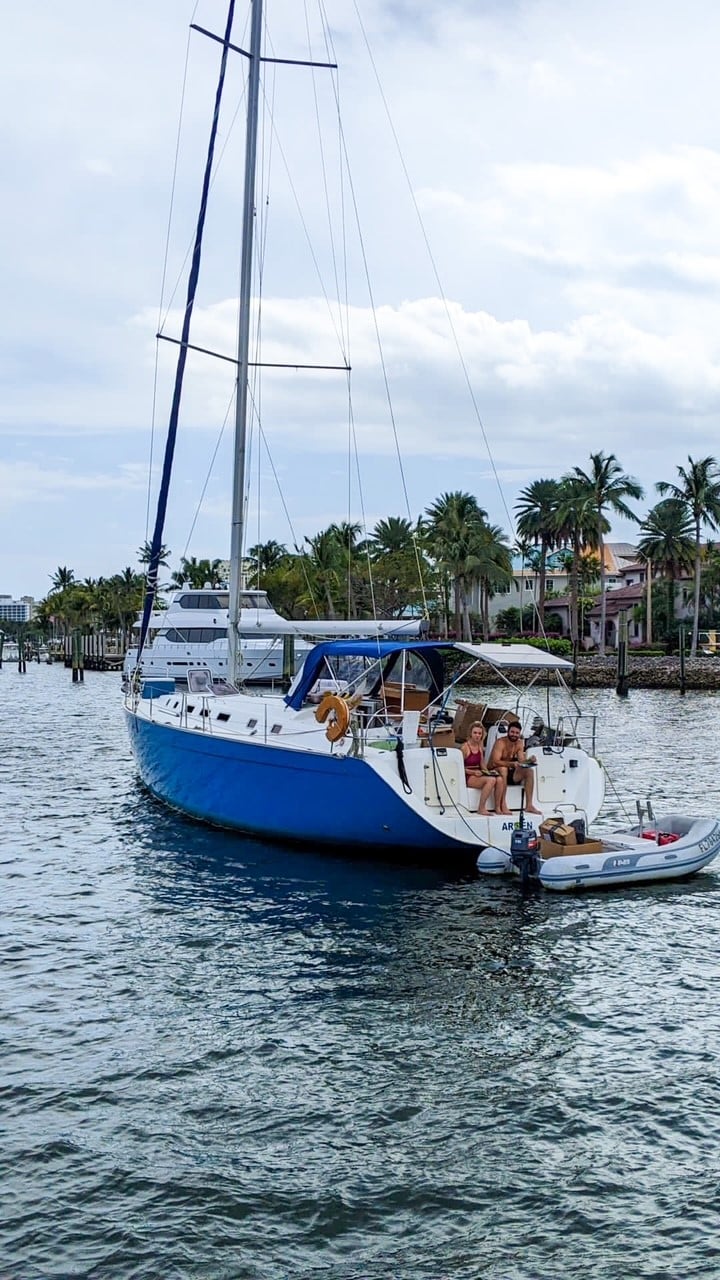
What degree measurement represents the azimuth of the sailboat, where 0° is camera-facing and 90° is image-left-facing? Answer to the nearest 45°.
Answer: approximately 135°
